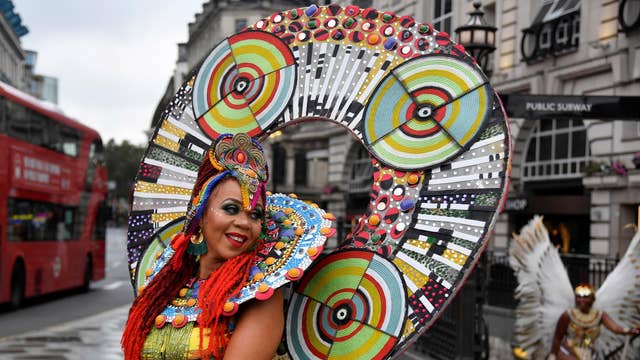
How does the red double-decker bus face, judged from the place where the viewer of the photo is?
facing away from the viewer and to the right of the viewer

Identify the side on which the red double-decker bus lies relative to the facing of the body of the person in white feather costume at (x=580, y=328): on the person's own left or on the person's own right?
on the person's own right

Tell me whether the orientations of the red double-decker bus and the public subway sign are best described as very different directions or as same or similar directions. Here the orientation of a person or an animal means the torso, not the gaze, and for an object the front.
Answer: very different directions

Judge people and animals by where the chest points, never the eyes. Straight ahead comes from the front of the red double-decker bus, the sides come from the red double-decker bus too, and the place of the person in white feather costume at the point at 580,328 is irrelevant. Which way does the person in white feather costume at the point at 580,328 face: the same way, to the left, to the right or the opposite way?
the opposite way

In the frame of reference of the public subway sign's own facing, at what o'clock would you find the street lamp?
The street lamp is roughly at 2 o'clock from the public subway sign.
